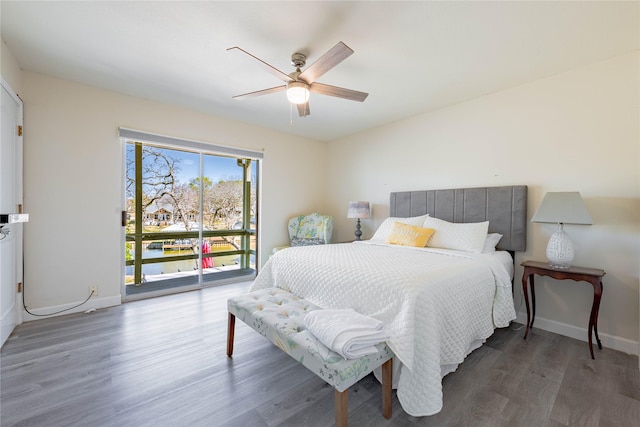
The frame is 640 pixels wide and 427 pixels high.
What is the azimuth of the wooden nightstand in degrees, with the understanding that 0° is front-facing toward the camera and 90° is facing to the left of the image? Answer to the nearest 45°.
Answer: approximately 45°

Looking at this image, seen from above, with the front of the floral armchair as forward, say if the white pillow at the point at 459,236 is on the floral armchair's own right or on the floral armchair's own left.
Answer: on the floral armchair's own left

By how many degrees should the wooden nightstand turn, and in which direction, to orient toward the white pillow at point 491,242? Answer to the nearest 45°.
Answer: approximately 45° to its right

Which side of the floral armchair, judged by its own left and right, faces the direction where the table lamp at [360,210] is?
left

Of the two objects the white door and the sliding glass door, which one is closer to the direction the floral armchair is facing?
the white door
